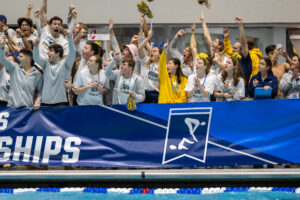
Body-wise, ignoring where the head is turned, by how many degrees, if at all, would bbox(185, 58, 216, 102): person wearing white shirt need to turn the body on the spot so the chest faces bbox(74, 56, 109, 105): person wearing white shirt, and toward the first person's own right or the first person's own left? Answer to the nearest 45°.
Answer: approximately 45° to the first person's own right

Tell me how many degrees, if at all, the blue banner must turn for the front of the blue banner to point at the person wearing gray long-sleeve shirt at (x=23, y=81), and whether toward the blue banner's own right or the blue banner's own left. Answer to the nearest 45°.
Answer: approximately 90° to the blue banner's own right

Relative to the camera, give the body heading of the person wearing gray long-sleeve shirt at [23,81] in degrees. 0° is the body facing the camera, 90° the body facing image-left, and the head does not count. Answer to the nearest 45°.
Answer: approximately 45°

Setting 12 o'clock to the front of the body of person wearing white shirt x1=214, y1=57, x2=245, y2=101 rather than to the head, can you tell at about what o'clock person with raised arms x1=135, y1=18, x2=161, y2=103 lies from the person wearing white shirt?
The person with raised arms is roughly at 2 o'clock from the person wearing white shirt.

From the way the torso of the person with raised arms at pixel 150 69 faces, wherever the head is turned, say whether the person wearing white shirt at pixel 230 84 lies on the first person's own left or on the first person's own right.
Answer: on the first person's own left

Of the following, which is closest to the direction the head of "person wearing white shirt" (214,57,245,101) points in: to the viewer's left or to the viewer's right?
to the viewer's left

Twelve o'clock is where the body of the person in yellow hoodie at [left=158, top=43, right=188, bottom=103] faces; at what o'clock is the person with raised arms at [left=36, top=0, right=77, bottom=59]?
the person with raised arms at [left=36, top=0, right=77, bottom=59] is roughly at 2 o'clock from the person in yellow hoodie at [left=158, top=43, right=188, bottom=103].

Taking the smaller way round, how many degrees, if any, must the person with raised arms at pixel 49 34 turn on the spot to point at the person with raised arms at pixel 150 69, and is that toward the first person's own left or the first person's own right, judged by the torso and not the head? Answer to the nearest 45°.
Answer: approximately 90° to the first person's own left

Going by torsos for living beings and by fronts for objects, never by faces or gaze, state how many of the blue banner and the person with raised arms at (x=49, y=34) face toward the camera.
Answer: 2

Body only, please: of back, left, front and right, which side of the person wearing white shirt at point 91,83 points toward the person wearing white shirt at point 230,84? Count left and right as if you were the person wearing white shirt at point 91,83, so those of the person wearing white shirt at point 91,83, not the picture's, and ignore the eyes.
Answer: left

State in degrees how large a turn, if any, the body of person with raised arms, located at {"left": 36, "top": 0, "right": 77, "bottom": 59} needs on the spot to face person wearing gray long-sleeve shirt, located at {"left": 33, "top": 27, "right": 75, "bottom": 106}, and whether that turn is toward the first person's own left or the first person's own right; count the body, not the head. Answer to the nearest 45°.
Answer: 0° — they already face them

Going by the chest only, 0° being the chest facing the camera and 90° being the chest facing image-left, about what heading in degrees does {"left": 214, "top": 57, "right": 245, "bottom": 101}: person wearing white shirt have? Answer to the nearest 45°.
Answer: approximately 45°

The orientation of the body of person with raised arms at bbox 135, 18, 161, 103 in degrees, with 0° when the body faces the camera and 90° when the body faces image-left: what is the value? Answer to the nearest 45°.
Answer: approximately 45°
